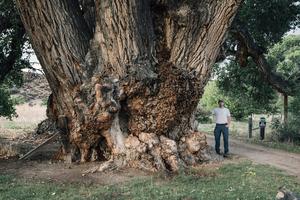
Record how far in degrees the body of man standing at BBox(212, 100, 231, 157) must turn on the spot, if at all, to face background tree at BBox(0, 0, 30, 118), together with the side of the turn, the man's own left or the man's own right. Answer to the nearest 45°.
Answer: approximately 90° to the man's own right

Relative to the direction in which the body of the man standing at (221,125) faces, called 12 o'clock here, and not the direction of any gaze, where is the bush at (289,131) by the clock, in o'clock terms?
The bush is roughly at 7 o'clock from the man standing.

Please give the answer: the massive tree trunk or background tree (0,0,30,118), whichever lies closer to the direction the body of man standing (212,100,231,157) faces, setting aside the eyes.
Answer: the massive tree trunk

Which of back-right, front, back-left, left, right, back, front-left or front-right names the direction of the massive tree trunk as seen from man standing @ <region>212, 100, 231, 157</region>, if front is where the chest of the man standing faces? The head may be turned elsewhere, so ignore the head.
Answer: front-right

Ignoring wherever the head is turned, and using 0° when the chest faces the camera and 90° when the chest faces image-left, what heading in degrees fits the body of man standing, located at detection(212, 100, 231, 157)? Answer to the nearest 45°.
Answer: approximately 0°

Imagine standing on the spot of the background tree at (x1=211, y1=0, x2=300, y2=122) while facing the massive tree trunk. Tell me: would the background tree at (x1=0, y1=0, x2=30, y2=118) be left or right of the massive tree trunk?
right
